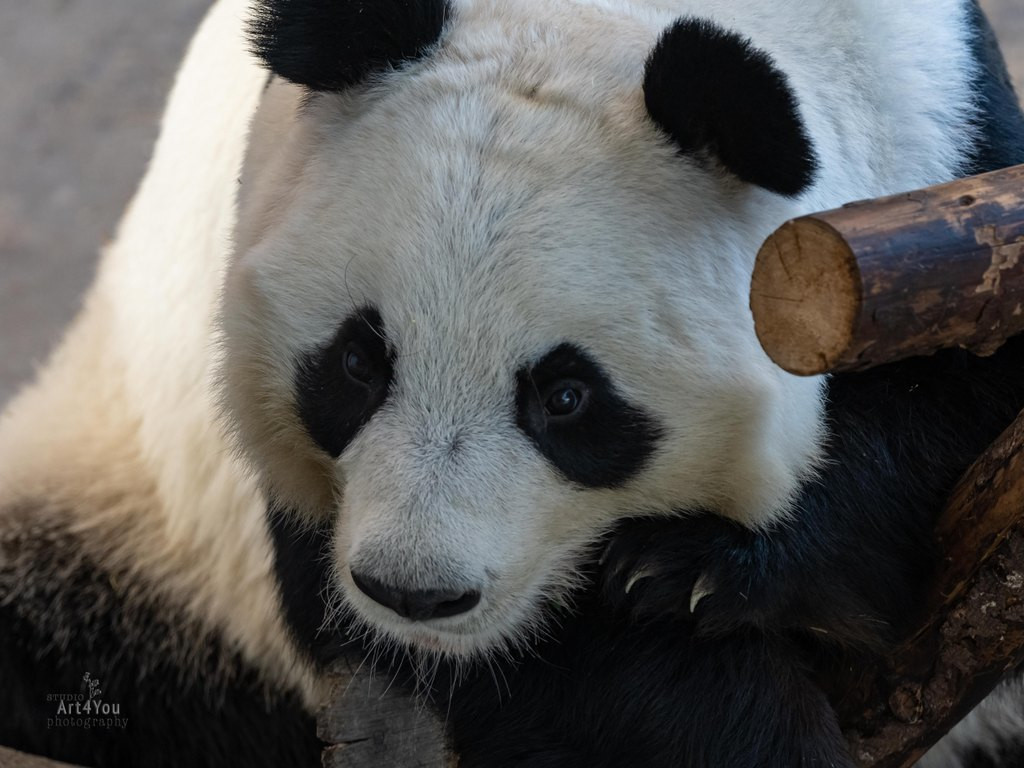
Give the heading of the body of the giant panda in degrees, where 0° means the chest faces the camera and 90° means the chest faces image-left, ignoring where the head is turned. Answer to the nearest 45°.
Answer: approximately 0°
